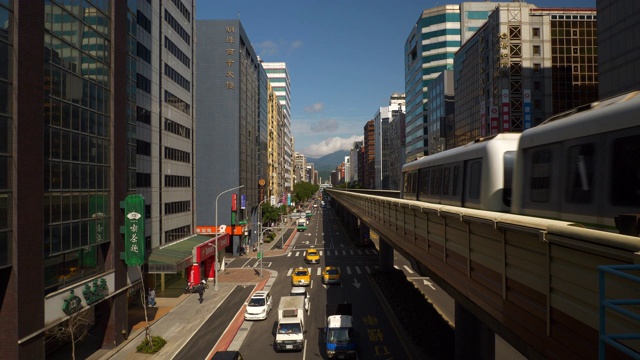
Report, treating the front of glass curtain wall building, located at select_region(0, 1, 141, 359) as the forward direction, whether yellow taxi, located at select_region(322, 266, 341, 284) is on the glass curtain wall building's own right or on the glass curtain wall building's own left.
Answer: on the glass curtain wall building's own left

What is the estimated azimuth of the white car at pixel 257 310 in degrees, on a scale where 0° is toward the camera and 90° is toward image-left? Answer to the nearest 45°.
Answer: approximately 45°

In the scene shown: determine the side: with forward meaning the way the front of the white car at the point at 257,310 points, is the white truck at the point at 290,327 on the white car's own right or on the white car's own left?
on the white car's own left

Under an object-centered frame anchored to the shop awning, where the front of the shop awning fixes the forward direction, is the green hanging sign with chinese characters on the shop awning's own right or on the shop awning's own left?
on the shop awning's own right

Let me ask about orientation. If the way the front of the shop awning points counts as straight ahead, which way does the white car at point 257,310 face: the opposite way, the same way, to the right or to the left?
to the right

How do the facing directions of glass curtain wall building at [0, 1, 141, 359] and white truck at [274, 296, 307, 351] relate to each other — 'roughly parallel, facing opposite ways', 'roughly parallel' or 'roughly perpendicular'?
roughly perpendicular
